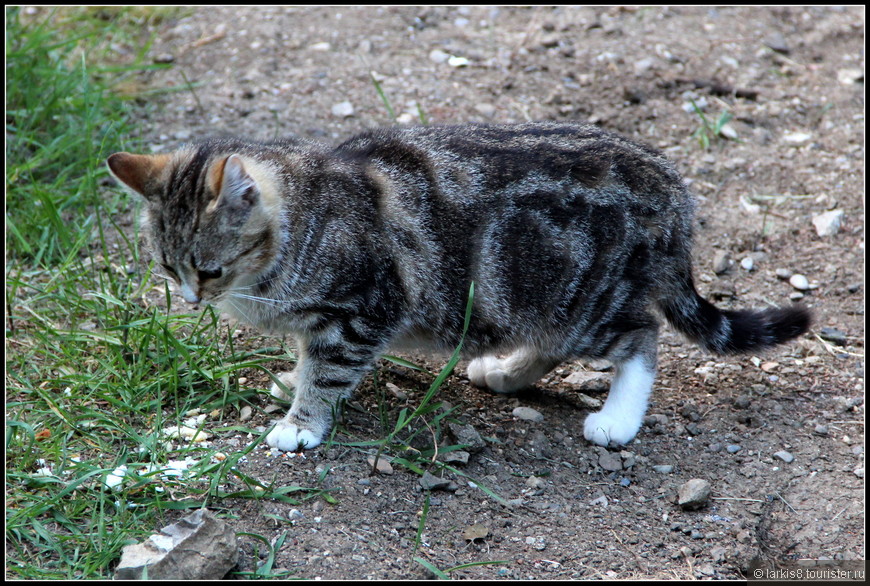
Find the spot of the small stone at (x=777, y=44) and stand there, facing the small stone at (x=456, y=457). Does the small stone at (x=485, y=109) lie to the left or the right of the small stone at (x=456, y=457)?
right

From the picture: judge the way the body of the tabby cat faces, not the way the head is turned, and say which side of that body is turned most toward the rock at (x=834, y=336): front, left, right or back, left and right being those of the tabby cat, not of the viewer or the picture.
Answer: back

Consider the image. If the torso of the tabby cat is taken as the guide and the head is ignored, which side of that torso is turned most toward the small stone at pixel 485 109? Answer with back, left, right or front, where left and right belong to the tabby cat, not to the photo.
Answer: right

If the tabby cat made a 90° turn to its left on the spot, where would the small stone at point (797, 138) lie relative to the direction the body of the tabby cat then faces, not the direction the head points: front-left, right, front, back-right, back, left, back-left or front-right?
back-left

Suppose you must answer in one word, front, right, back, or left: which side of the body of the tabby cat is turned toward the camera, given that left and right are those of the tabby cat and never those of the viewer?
left

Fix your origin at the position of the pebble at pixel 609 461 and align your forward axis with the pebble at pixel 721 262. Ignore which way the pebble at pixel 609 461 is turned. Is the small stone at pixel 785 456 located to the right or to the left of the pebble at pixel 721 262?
right

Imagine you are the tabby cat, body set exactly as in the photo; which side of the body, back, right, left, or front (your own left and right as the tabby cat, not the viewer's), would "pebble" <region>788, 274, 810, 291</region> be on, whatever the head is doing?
back

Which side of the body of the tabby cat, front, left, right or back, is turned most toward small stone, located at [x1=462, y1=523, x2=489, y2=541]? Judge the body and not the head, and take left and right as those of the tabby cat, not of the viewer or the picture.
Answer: left

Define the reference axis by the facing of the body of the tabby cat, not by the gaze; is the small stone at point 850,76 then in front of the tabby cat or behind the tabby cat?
behind

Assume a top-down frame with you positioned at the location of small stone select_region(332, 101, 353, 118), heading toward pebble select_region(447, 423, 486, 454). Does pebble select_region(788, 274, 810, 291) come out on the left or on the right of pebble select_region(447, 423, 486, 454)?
left

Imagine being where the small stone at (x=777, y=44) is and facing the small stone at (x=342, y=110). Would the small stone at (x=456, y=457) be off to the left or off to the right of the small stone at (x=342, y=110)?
left

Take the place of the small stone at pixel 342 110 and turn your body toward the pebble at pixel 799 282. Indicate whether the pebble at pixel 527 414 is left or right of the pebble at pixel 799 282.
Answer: right

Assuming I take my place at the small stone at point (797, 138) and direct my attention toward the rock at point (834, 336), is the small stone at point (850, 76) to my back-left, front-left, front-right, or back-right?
back-left

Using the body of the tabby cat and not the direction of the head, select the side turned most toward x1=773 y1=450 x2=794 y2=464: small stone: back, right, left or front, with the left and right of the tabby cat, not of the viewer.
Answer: back

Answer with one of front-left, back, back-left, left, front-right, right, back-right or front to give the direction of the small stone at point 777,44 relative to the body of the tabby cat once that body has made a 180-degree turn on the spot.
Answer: front-left

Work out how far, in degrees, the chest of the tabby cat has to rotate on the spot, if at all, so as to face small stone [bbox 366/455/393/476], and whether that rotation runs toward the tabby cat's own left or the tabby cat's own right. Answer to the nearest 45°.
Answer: approximately 45° to the tabby cat's own left
